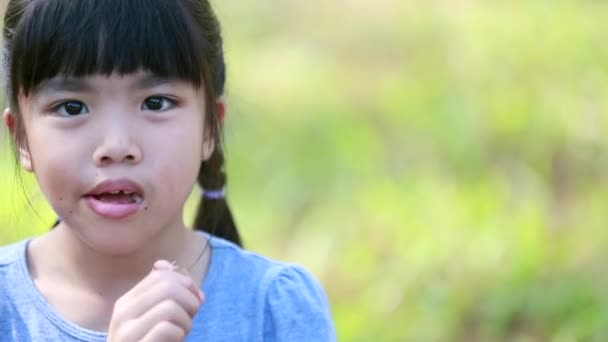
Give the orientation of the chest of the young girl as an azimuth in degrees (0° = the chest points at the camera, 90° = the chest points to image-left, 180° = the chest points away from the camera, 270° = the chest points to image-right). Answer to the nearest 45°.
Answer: approximately 0°
